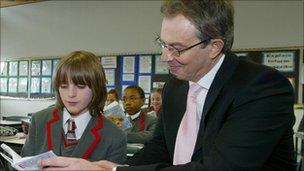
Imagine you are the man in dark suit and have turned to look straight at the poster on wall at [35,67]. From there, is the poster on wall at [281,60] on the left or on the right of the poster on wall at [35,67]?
right

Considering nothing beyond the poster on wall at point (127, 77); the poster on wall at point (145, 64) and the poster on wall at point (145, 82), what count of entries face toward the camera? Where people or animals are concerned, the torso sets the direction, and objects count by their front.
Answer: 3

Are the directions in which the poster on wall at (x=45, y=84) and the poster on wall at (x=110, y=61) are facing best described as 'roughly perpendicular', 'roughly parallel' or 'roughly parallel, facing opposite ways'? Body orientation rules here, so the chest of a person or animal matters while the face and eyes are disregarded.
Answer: roughly parallel

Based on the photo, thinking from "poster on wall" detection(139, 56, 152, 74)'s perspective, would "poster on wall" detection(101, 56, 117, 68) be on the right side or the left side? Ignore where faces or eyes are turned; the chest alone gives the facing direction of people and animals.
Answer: on its right

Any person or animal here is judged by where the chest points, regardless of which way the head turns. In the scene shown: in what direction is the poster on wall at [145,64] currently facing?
toward the camera

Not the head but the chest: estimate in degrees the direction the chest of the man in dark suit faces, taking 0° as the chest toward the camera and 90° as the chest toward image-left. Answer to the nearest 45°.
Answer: approximately 45°

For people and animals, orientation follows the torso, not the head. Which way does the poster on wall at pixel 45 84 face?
toward the camera

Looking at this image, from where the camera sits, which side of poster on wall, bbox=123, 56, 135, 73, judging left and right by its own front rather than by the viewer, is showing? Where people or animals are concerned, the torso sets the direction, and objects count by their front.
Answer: front

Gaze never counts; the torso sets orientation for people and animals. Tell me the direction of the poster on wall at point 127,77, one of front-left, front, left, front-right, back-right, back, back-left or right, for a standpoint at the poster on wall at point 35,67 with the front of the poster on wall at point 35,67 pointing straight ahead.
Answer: front-left

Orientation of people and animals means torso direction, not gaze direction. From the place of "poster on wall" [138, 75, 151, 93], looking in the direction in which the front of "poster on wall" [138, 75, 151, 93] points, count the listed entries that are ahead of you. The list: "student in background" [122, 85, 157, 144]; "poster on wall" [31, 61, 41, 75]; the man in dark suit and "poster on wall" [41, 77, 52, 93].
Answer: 2

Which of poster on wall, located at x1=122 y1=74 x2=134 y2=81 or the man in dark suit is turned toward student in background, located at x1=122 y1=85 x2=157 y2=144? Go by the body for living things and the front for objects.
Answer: the poster on wall

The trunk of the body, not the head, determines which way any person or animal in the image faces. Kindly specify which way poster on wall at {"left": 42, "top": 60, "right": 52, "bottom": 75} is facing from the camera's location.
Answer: facing the viewer

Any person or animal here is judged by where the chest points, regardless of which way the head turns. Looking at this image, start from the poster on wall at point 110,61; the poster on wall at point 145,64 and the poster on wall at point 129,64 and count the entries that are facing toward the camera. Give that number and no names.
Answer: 3

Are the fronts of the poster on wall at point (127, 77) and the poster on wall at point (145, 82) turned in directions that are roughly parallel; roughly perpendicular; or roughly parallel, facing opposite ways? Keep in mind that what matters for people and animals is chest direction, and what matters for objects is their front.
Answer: roughly parallel

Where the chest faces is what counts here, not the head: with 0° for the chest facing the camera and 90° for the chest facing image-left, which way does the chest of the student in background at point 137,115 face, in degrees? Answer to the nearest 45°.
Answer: approximately 45°

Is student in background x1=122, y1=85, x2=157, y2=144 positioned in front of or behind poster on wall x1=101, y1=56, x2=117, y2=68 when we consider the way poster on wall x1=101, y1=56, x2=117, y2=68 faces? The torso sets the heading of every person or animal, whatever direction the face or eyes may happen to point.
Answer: in front

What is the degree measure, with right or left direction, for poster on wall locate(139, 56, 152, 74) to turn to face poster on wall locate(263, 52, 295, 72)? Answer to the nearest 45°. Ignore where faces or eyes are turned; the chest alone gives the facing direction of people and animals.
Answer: approximately 45° to its left

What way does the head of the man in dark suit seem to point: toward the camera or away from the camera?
toward the camera

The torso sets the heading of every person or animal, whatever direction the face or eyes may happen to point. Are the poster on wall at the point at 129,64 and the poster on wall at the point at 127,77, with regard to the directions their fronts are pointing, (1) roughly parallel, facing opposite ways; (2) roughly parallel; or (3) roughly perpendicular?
roughly parallel

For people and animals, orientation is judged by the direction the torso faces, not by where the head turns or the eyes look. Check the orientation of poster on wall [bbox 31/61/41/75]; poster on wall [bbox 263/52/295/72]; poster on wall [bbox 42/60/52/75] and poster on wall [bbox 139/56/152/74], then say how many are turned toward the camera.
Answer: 4

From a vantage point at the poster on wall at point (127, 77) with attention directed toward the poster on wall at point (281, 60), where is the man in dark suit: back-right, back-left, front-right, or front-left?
front-right
